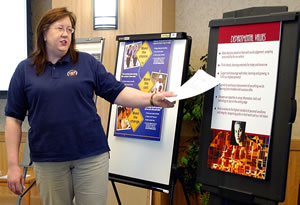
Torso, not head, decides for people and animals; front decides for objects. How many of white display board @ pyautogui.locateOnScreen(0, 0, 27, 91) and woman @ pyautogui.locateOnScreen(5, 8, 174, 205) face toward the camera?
2

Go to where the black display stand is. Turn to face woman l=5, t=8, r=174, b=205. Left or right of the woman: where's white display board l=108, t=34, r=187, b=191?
right

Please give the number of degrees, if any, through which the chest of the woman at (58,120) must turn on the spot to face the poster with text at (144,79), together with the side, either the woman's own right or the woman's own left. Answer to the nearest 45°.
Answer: approximately 135° to the woman's own left

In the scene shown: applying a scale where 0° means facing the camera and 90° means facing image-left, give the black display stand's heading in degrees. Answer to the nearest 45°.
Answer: approximately 45°

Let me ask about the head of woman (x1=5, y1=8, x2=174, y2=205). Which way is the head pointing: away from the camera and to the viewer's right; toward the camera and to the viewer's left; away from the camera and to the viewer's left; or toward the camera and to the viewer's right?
toward the camera and to the viewer's right

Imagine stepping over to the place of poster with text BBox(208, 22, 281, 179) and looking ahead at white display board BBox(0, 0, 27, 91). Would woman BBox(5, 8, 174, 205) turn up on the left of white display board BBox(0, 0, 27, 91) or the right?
left

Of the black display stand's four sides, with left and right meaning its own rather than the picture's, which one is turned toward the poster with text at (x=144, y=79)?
right

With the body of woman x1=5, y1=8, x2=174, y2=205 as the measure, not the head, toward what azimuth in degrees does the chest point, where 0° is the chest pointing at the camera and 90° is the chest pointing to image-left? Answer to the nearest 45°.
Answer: approximately 0°

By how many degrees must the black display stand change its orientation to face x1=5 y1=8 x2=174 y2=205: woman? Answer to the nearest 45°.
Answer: approximately 45° to its right

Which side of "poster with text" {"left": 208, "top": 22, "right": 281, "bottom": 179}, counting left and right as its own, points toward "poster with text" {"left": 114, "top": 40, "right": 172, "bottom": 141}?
right

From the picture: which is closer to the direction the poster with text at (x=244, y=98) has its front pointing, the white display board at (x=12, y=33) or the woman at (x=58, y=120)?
the woman
